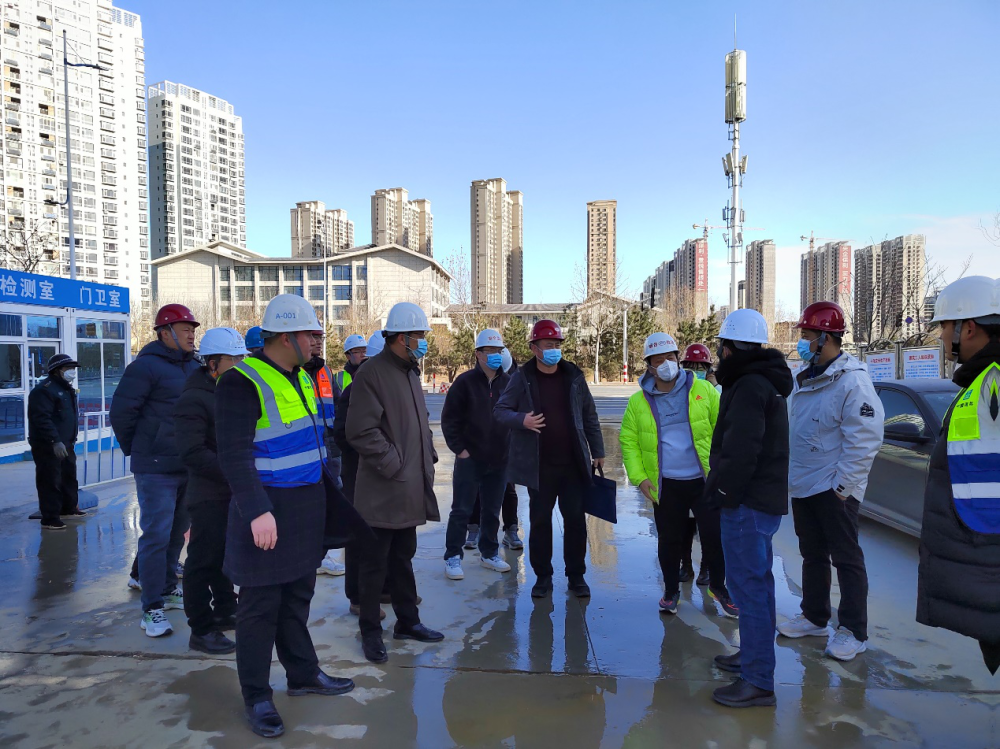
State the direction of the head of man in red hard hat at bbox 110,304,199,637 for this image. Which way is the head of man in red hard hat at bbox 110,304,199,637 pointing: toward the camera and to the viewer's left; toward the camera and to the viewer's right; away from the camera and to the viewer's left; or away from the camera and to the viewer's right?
toward the camera and to the viewer's right

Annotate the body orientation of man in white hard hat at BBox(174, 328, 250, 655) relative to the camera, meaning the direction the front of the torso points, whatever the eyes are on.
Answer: to the viewer's right

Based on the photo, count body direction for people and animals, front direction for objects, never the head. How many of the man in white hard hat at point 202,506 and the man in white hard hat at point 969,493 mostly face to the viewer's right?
1

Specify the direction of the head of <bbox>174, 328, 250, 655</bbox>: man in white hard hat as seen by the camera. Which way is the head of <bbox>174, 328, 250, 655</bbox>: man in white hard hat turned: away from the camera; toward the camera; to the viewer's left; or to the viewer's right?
to the viewer's right

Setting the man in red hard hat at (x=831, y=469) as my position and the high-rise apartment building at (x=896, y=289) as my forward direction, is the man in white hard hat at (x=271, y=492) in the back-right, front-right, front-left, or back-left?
back-left

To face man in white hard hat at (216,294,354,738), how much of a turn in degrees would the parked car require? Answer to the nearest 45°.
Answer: approximately 90° to its right

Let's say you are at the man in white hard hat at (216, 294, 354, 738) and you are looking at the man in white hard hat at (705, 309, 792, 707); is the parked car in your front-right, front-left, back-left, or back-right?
front-left

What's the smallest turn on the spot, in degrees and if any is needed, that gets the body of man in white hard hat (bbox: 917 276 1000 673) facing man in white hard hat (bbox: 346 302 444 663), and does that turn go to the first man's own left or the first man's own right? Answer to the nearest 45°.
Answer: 0° — they already face them

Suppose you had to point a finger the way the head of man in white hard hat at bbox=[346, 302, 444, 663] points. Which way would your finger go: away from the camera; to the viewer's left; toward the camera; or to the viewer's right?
to the viewer's right

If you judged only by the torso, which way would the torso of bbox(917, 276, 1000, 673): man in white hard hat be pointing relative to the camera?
to the viewer's left

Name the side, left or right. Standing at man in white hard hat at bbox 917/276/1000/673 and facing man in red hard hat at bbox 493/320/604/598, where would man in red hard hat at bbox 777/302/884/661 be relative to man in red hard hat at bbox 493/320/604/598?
right

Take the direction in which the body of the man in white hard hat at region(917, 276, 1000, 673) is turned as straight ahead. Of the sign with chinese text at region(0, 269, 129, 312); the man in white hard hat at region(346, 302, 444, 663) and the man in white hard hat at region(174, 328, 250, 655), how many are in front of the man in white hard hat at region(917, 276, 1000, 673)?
3

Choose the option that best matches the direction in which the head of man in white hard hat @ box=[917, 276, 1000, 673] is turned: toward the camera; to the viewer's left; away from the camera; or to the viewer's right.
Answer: to the viewer's left
